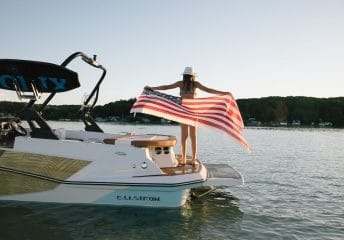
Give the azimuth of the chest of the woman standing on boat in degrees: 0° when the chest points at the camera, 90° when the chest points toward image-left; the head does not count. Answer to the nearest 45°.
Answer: approximately 180°
